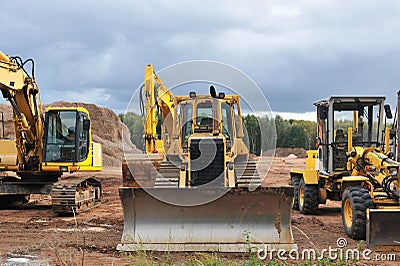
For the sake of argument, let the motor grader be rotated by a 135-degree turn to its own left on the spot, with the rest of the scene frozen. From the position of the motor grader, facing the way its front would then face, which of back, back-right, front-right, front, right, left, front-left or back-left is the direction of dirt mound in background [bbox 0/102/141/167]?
front-left

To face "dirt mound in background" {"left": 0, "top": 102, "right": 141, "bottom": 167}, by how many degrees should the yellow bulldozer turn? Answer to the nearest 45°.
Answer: approximately 180°

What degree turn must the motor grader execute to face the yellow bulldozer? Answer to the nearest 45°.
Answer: approximately 90° to its right

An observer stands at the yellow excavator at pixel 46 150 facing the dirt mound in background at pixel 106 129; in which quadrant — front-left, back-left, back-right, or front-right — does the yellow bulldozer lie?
back-right

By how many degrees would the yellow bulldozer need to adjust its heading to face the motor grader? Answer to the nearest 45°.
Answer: approximately 135° to its left

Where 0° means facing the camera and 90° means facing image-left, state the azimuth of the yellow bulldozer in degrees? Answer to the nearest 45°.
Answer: approximately 0°

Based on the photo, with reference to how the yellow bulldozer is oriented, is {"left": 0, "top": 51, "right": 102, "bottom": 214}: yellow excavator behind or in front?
behind

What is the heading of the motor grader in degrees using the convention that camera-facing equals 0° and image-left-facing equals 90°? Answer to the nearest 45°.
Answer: approximately 315°
